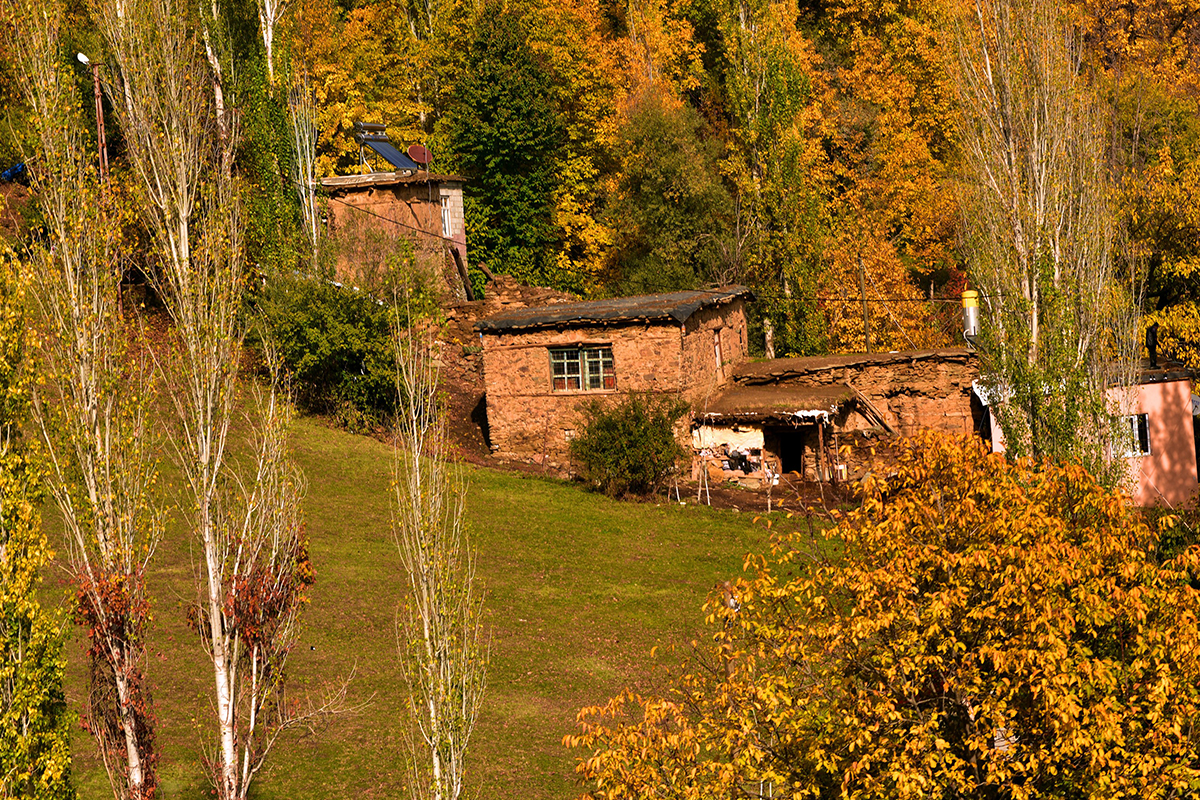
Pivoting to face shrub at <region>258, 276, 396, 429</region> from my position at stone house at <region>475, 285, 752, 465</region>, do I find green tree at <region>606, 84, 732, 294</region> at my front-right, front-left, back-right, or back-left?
back-right

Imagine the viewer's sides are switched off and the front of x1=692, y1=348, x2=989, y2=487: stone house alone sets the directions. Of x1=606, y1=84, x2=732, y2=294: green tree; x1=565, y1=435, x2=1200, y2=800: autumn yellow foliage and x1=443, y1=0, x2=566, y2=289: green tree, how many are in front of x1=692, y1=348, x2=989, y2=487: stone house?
1

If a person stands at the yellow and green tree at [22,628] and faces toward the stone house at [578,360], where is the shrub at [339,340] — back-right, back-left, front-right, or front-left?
front-left

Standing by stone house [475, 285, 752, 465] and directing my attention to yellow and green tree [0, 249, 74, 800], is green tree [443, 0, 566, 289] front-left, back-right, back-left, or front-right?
back-right

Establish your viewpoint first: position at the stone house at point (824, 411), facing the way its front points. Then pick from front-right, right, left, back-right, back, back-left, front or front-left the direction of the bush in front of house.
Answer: front-right

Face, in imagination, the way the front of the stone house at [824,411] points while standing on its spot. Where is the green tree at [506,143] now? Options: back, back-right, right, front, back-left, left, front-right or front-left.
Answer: back-right

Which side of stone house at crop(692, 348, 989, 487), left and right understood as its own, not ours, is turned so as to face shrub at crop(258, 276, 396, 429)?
right

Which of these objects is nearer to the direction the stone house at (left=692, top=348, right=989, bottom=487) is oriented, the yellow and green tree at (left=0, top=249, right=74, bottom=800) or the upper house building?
the yellow and green tree

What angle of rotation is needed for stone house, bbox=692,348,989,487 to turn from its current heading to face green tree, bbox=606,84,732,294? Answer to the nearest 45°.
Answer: approximately 135° to its right

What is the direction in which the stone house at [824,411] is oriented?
toward the camera

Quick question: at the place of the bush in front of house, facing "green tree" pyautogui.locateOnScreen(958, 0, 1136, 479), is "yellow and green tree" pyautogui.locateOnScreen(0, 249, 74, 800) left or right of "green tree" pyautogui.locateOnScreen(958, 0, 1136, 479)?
right

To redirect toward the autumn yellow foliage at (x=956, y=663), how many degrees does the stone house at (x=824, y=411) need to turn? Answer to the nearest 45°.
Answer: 0° — it already faces it

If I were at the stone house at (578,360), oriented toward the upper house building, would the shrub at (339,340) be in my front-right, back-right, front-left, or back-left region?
front-left

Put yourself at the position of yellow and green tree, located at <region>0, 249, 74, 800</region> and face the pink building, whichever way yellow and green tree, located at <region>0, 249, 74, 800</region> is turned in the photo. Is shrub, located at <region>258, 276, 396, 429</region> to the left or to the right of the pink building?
left
